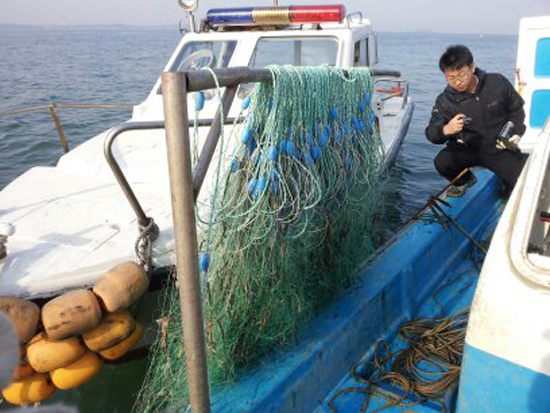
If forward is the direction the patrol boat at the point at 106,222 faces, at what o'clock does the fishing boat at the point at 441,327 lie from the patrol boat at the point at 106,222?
the fishing boat at the point at 441,327 is roughly at 8 o'clock from the patrol boat at the point at 106,222.

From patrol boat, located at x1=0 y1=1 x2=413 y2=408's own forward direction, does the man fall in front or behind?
behind

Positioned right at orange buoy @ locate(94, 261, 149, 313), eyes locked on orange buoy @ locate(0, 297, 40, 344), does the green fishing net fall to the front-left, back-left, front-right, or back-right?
back-left

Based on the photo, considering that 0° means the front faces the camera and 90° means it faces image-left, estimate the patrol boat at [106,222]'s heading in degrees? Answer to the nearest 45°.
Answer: approximately 45°

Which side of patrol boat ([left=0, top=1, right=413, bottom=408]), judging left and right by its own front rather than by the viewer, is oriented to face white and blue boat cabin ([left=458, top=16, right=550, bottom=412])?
left

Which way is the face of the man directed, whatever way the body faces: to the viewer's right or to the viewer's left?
to the viewer's left
